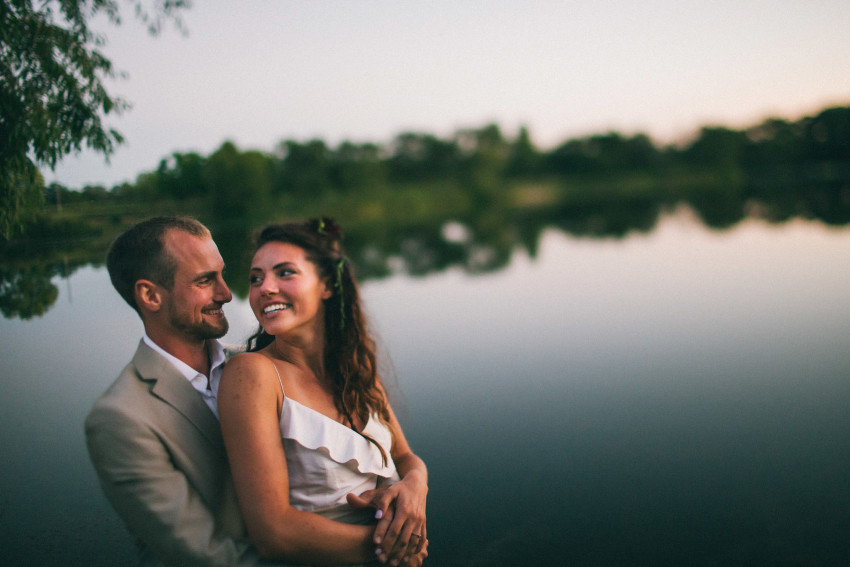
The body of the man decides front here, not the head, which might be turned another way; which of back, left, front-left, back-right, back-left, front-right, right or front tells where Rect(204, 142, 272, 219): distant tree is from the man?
back-left

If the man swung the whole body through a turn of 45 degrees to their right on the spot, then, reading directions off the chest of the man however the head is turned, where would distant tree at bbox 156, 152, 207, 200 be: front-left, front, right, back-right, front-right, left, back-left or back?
back

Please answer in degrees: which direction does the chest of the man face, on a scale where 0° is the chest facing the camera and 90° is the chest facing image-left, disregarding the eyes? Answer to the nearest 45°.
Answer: approximately 315°

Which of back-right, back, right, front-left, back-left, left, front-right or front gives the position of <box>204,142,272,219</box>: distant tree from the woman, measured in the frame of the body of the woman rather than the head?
back-left

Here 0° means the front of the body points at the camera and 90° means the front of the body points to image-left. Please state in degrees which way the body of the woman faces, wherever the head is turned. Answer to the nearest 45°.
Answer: approximately 315°

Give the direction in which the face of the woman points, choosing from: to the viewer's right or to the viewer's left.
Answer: to the viewer's left
